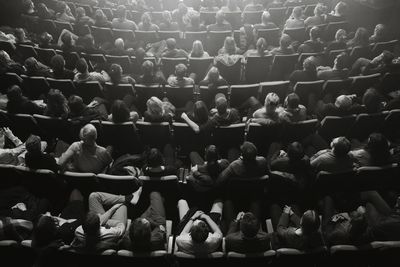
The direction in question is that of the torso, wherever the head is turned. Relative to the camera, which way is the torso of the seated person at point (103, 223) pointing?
away from the camera

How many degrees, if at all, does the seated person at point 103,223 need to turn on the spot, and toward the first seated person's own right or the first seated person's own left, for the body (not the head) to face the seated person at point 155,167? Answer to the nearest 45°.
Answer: approximately 45° to the first seated person's own right

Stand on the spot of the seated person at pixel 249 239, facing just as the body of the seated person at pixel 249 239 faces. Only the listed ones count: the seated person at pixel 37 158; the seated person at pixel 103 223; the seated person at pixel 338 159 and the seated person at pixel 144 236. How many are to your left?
3

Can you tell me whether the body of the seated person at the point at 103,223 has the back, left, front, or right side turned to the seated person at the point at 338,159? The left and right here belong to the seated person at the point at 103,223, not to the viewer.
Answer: right

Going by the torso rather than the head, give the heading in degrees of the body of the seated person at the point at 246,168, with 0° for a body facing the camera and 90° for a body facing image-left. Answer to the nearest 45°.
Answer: approximately 180°

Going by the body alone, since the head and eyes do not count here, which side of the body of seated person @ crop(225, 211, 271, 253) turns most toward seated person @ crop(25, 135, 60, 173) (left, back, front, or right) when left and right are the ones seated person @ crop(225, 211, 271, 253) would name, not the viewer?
left

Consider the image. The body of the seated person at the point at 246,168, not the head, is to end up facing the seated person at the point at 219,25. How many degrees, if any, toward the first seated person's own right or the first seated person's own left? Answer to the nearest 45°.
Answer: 0° — they already face them

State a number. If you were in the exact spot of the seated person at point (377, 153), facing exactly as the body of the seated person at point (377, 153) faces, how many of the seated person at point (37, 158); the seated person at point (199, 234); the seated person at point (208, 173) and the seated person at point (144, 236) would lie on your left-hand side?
4

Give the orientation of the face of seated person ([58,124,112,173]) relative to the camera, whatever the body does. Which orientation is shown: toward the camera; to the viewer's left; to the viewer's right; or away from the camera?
away from the camera

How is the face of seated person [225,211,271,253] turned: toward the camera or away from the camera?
away from the camera

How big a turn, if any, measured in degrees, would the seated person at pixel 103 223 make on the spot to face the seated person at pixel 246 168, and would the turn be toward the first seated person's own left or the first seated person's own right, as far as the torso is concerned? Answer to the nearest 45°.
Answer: approximately 90° to the first seated person's own right

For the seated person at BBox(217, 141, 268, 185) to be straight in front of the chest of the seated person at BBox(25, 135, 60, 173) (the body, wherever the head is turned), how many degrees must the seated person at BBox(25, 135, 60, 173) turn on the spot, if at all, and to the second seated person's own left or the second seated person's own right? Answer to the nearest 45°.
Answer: approximately 135° to the second seated person's own right

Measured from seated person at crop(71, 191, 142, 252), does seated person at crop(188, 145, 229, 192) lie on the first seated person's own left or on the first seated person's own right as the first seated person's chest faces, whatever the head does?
on the first seated person's own right

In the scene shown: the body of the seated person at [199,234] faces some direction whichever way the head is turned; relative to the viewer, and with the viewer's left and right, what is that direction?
facing away from the viewer

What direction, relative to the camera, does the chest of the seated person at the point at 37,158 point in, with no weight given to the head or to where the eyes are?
away from the camera
